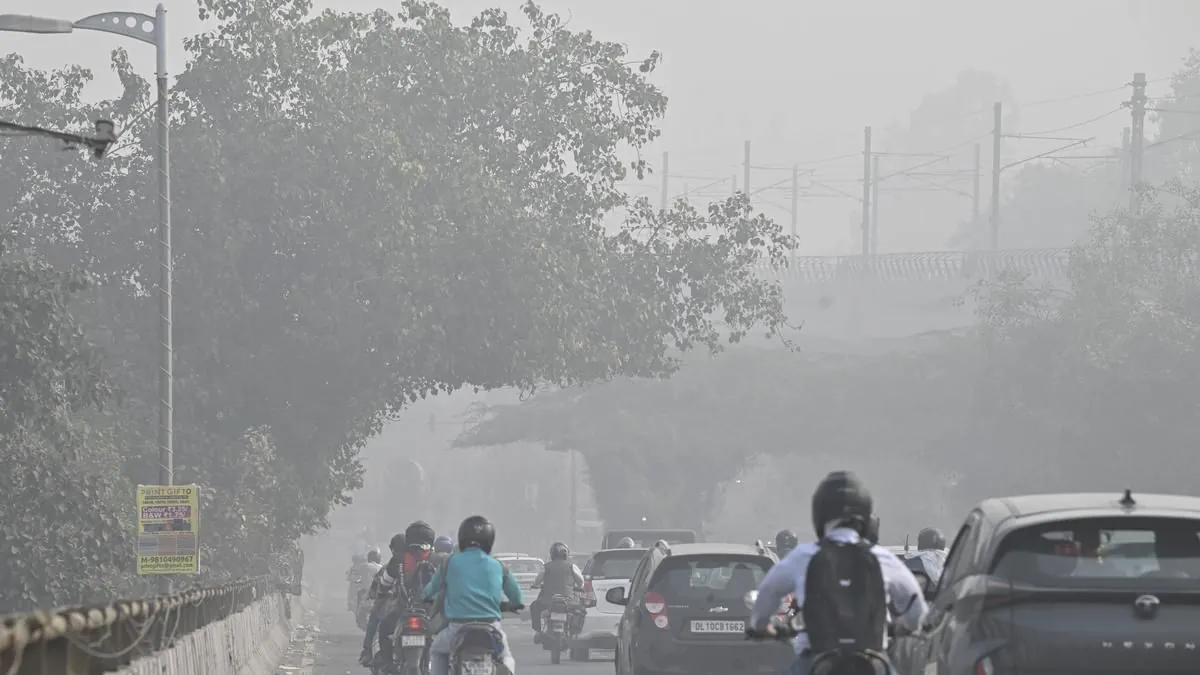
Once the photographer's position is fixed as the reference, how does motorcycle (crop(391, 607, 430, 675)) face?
facing away from the viewer

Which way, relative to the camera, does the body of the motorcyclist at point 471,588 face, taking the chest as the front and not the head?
away from the camera

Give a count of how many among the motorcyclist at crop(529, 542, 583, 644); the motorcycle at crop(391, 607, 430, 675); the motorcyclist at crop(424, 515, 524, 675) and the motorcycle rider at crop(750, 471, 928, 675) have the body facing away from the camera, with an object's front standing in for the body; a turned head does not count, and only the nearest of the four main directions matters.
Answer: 4

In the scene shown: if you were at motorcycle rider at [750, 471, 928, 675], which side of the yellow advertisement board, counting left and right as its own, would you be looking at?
front

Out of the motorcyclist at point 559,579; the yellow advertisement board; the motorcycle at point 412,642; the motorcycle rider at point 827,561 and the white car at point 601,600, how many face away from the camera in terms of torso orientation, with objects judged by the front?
4

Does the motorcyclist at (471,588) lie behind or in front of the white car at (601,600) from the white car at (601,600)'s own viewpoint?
behind

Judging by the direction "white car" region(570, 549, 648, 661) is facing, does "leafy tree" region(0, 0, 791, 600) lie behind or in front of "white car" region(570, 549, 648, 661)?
in front

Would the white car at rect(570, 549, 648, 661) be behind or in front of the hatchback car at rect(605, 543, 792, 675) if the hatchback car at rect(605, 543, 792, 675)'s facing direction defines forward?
in front

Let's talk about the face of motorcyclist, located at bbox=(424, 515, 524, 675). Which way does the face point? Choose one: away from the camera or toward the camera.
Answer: away from the camera

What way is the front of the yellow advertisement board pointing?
toward the camera

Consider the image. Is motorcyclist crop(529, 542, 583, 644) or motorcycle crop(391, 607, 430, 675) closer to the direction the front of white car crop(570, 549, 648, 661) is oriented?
the motorcyclist

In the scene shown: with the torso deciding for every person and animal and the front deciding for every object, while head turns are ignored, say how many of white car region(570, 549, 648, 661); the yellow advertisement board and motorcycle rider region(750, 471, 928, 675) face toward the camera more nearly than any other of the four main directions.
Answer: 1

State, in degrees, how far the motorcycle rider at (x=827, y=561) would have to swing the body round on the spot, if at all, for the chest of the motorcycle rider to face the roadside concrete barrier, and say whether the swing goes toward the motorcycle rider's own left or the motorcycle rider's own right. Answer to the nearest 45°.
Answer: approximately 90° to the motorcycle rider's own left

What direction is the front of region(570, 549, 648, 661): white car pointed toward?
away from the camera

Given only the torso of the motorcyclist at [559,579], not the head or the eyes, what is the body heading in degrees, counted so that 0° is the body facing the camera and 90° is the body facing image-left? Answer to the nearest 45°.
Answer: approximately 180°

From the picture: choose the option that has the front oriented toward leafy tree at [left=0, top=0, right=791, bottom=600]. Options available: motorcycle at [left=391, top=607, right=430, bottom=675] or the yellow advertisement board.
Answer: the motorcycle
